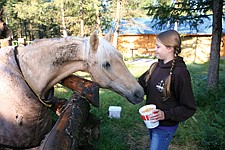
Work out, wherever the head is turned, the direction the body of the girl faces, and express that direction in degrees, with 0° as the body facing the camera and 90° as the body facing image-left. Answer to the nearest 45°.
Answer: approximately 45°

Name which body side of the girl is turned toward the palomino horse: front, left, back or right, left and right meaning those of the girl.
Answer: front

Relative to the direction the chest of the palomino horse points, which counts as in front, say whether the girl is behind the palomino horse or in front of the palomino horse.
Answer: in front

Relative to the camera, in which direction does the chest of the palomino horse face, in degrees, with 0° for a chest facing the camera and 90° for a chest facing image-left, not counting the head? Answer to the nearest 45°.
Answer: approximately 270°

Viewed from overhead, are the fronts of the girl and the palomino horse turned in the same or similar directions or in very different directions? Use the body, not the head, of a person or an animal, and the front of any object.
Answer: very different directions

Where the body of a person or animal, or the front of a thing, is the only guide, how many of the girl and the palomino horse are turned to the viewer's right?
1
